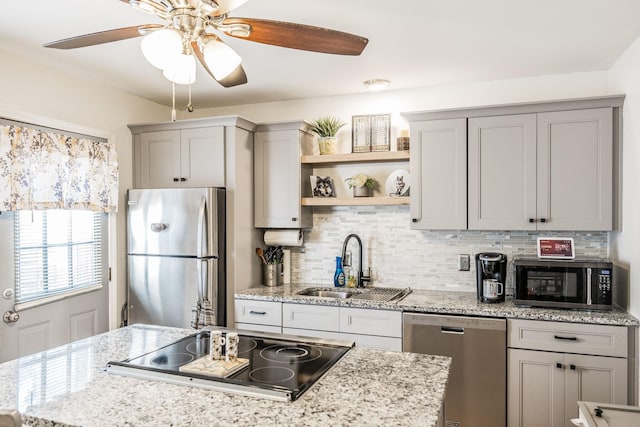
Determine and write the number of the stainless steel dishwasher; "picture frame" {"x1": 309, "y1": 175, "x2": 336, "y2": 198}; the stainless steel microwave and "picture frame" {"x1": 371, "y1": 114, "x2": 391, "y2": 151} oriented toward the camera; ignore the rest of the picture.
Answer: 4

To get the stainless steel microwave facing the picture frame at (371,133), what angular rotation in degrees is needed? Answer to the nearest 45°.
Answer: approximately 90° to its right

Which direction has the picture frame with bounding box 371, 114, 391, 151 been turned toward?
toward the camera

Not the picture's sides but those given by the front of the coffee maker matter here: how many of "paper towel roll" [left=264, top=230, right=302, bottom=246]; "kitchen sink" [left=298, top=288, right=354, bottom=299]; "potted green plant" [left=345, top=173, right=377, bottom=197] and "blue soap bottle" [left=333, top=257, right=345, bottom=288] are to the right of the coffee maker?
4

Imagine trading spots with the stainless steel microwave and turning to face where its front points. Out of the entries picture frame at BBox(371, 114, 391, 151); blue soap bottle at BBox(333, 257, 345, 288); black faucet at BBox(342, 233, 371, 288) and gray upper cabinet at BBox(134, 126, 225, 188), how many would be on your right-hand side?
4

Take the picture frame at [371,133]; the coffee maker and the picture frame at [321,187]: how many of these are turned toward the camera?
3

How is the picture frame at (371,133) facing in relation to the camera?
toward the camera

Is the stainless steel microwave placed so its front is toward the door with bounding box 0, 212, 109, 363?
no

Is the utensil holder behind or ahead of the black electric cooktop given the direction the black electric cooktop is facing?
behind

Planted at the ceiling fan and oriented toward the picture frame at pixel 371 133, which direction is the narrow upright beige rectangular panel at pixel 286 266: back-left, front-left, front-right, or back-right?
front-left

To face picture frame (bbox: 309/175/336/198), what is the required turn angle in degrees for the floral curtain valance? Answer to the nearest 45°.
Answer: approximately 45° to its left

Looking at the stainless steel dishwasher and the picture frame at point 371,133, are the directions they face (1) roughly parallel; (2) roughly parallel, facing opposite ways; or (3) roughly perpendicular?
roughly parallel

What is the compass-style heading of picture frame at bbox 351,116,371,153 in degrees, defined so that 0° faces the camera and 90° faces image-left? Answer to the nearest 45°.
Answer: approximately 0°

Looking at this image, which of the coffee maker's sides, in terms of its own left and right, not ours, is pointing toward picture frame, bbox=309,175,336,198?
right

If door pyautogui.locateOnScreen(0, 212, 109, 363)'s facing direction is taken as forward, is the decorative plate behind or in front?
in front
